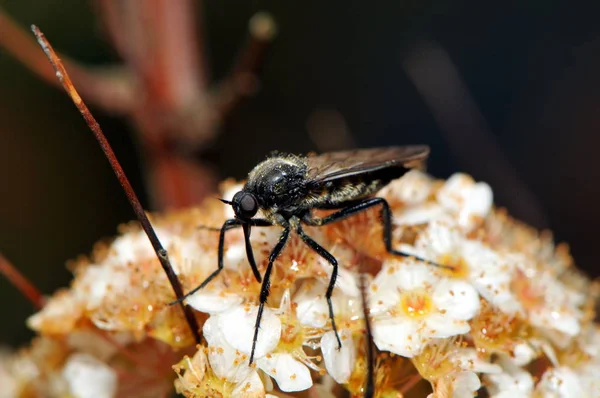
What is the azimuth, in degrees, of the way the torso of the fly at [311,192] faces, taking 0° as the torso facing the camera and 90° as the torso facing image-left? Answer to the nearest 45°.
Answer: approximately 90°

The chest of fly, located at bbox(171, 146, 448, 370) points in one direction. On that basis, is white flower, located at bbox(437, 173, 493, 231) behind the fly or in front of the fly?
behind

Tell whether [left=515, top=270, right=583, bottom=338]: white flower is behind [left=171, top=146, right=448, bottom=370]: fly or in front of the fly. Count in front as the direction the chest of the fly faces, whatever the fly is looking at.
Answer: behind
